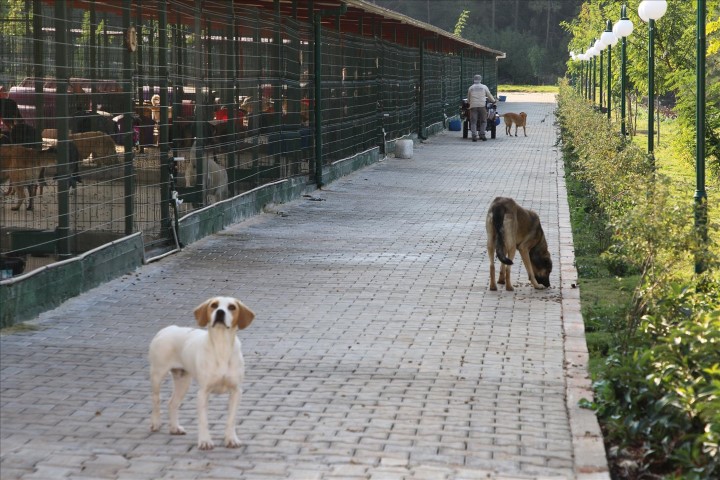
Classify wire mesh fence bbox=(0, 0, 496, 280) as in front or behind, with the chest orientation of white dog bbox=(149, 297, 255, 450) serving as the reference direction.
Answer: behind

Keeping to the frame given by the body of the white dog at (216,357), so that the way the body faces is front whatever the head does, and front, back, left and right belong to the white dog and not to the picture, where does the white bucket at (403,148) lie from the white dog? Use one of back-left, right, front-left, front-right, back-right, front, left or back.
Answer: back-left

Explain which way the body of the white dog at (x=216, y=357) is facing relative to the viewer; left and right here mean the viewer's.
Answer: facing the viewer and to the right of the viewer

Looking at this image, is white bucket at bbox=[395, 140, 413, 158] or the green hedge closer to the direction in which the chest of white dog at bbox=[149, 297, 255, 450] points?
the green hedge
